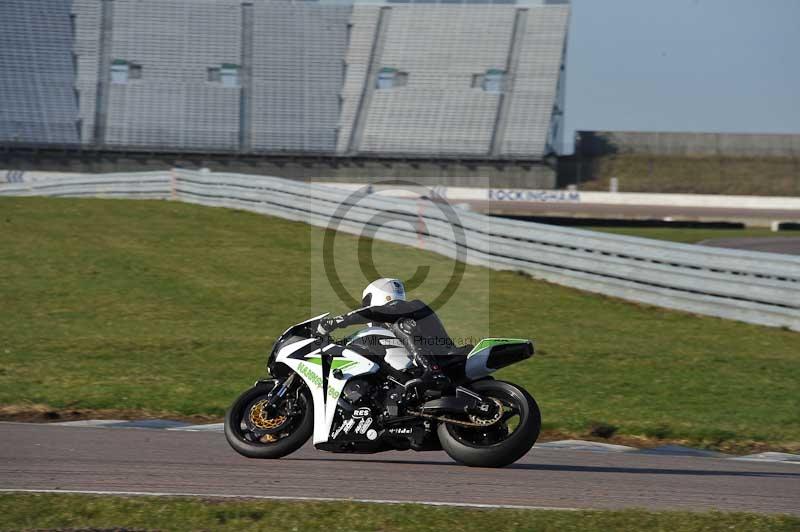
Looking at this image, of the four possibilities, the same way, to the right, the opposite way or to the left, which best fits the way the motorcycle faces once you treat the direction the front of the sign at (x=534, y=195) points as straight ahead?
to the right

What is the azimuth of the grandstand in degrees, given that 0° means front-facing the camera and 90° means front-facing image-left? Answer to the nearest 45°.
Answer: approximately 0°

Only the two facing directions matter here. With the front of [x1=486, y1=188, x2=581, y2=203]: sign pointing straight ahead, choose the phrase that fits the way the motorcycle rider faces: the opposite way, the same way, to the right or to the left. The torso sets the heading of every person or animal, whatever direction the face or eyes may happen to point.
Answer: to the right

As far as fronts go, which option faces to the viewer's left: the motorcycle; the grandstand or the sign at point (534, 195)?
the motorcycle

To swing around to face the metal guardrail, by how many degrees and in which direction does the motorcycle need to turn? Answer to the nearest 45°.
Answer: approximately 90° to its right

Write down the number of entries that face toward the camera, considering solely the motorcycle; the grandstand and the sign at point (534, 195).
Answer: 2

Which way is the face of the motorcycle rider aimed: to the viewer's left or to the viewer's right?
to the viewer's left

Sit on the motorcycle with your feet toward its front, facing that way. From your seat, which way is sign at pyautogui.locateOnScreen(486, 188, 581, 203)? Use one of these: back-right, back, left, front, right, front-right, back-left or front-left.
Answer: right

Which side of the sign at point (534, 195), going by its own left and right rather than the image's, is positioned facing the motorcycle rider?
front

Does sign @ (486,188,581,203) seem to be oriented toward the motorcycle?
yes

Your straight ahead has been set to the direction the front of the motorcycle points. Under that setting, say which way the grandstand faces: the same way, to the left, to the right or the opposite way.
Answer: to the left

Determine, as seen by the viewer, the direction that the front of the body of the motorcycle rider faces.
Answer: to the viewer's left

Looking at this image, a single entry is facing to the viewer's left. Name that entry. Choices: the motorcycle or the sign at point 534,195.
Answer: the motorcycle

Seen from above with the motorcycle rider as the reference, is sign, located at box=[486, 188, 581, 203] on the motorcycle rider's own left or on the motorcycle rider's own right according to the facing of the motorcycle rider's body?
on the motorcycle rider's own right
